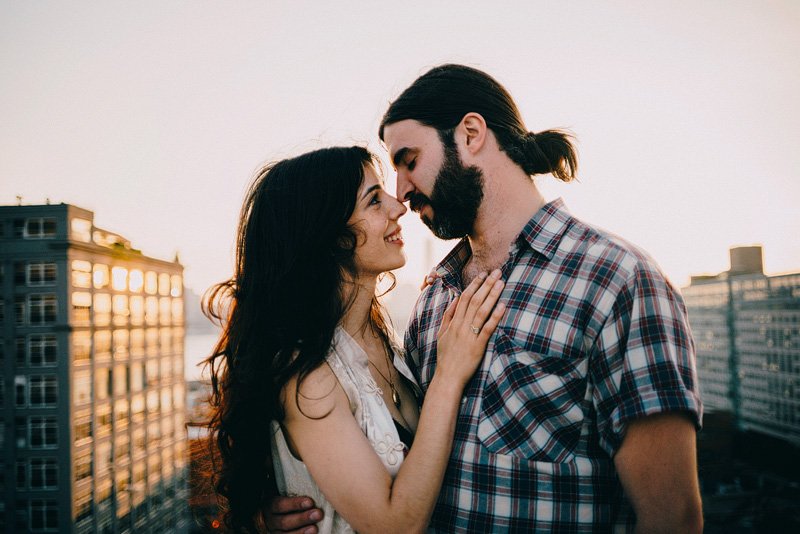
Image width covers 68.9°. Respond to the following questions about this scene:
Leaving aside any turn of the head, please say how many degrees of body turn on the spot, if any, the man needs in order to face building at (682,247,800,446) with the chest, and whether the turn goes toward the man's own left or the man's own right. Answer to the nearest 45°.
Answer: approximately 180°

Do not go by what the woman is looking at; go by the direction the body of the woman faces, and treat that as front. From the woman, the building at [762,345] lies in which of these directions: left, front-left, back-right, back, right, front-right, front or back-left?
front-left

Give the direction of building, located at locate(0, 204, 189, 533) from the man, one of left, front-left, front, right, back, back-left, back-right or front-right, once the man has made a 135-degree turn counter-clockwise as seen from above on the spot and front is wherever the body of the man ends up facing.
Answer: back-left

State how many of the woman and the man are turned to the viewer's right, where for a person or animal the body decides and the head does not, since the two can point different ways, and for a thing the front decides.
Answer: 1

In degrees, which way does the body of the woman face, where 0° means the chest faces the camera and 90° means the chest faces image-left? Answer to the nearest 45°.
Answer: approximately 270°

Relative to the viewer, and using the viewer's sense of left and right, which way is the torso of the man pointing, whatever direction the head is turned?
facing the viewer and to the left of the viewer

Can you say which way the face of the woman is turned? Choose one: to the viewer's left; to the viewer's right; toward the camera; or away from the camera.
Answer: to the viewer's right

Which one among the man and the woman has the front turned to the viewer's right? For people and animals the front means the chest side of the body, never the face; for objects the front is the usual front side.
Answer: the woman

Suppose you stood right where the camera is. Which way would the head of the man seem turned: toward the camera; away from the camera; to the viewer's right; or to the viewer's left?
to the viewer's left
